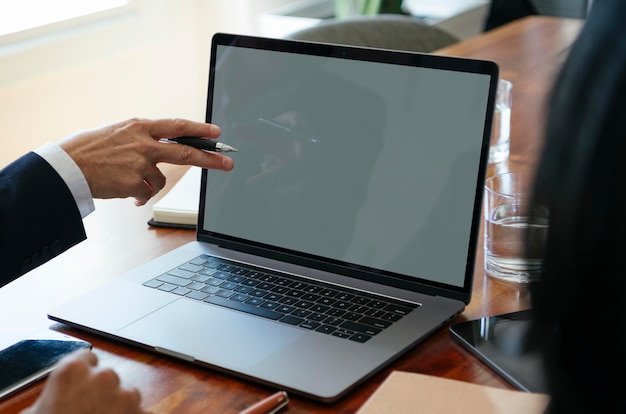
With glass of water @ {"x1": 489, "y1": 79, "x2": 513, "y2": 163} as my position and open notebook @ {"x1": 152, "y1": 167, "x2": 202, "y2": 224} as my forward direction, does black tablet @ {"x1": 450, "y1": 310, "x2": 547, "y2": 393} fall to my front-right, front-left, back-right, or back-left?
front-left

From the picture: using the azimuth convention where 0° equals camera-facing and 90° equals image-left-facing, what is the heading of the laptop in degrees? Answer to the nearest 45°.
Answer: approximately 45°

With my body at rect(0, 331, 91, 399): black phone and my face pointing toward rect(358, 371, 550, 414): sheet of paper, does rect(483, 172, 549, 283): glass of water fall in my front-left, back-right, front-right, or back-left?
front-left

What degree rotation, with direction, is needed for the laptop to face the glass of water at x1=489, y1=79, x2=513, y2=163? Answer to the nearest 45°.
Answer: approximately 180°

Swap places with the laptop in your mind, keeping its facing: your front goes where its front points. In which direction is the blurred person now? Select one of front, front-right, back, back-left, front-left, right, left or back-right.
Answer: front-left

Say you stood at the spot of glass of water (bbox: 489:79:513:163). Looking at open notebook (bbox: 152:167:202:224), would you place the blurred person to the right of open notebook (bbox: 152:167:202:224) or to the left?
left

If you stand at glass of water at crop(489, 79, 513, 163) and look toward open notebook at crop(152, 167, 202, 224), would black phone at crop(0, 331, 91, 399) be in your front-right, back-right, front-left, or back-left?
front-left
